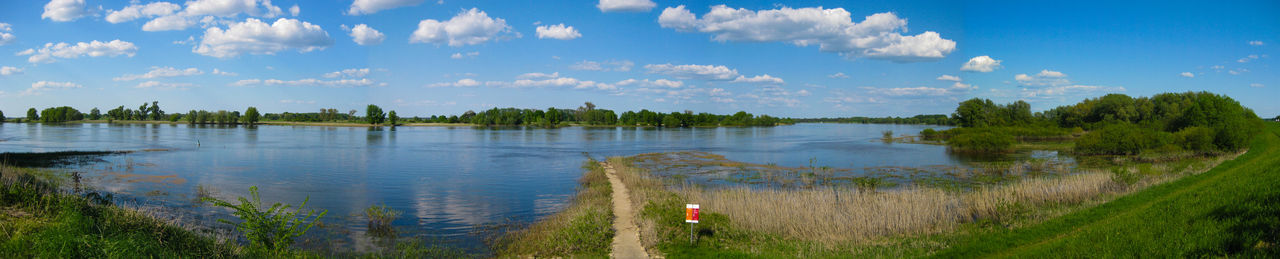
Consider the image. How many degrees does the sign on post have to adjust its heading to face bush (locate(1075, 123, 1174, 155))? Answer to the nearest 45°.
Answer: approximately 135° to its left

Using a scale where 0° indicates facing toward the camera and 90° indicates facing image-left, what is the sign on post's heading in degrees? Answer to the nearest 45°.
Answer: approximately 0°
